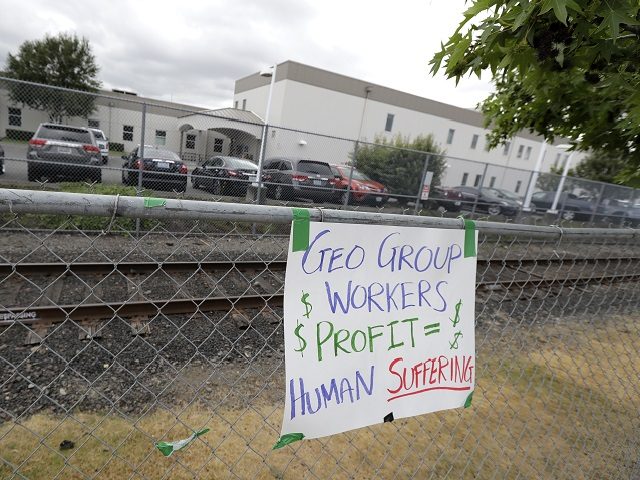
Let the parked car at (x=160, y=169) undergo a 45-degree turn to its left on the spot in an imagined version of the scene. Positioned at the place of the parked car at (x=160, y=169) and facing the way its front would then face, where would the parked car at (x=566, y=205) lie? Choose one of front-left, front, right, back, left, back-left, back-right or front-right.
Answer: back

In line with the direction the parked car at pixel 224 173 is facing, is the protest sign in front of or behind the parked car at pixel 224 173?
behind

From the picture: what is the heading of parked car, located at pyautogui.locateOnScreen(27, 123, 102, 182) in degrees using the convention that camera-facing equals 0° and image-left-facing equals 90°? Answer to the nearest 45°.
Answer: approximately 180°

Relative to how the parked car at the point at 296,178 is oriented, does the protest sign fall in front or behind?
behind

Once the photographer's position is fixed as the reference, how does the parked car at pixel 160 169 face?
facing away from the viewer and to the left of the viewer

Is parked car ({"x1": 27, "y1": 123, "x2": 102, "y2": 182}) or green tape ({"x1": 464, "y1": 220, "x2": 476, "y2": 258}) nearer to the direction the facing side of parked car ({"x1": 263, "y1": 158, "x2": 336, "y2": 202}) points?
the parked car

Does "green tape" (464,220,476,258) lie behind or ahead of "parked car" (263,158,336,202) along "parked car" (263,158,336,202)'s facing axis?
behind

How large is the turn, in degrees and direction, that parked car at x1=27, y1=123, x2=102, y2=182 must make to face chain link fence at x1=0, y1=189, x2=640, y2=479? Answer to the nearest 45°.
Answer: approximately 180°

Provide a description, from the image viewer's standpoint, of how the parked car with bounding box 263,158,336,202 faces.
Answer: facing away from the viewer and to the left of the viewer
